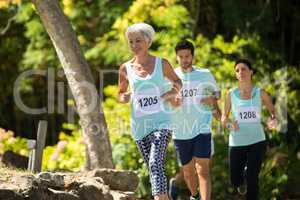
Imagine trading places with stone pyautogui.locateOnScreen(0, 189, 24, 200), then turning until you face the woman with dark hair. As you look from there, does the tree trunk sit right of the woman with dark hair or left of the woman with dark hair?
left

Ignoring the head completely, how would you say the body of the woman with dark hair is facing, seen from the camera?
toward the camera

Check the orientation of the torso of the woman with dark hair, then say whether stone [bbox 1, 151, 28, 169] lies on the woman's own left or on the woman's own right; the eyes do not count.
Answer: on the woman's own right

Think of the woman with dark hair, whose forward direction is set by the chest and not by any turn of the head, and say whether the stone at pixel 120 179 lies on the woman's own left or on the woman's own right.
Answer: on the woman's own right

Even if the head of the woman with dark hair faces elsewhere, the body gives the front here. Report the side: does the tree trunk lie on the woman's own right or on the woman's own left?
on the woman's own right

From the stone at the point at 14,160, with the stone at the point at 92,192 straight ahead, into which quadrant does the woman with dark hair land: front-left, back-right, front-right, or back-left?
front-left

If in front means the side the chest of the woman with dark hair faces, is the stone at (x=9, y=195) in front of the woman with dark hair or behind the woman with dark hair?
in front
